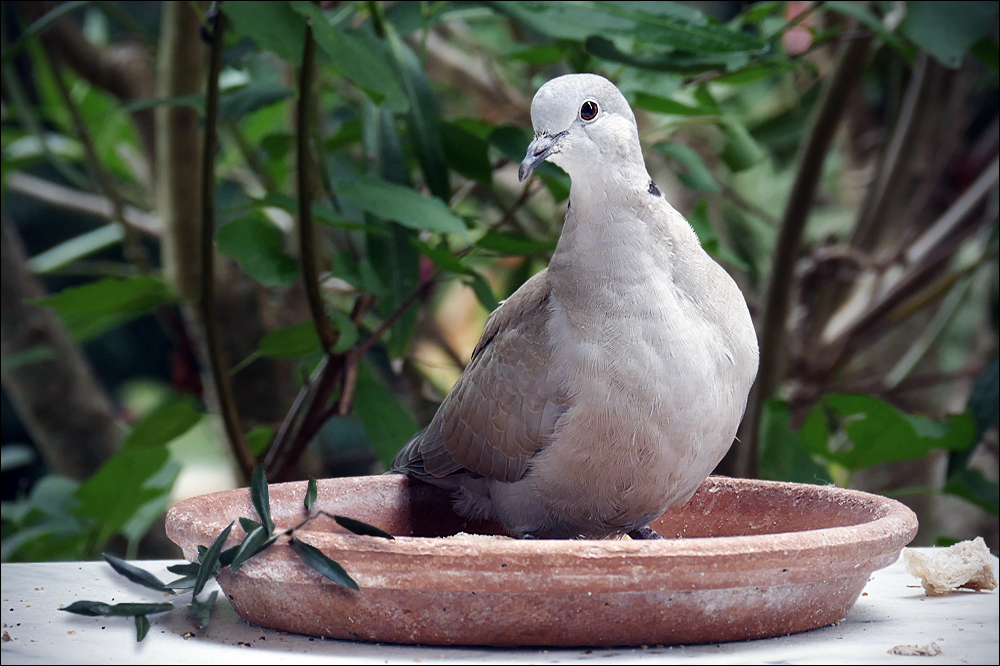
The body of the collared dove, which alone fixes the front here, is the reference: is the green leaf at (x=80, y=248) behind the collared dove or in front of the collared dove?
behind

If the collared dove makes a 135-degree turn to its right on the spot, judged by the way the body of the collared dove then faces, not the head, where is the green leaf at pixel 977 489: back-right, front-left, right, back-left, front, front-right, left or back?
back-right

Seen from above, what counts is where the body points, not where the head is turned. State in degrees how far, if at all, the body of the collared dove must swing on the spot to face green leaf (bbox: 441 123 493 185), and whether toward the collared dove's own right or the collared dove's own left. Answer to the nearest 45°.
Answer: approximately 135° to the collared dove's own left

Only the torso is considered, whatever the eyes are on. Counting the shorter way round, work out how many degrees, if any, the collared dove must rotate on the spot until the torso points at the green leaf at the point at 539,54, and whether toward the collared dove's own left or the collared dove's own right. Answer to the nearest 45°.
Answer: approximately 135° to the collared dove's own left

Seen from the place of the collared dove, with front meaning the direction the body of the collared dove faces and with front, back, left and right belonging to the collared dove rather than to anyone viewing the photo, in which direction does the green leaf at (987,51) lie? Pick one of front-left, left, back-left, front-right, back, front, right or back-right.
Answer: left

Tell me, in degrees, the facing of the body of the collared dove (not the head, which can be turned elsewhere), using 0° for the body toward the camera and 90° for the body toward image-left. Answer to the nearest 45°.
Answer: approximately 315°

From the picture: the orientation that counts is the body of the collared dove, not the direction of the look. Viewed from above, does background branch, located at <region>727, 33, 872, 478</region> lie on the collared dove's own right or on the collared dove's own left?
on the collared dove's own left

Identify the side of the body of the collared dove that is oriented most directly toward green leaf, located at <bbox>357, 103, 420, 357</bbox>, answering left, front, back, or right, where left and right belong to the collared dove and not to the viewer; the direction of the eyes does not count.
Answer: back
